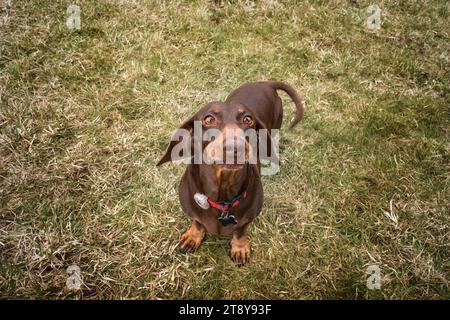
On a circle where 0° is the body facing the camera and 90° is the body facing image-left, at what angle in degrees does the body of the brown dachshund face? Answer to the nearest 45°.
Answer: approximately 0°
